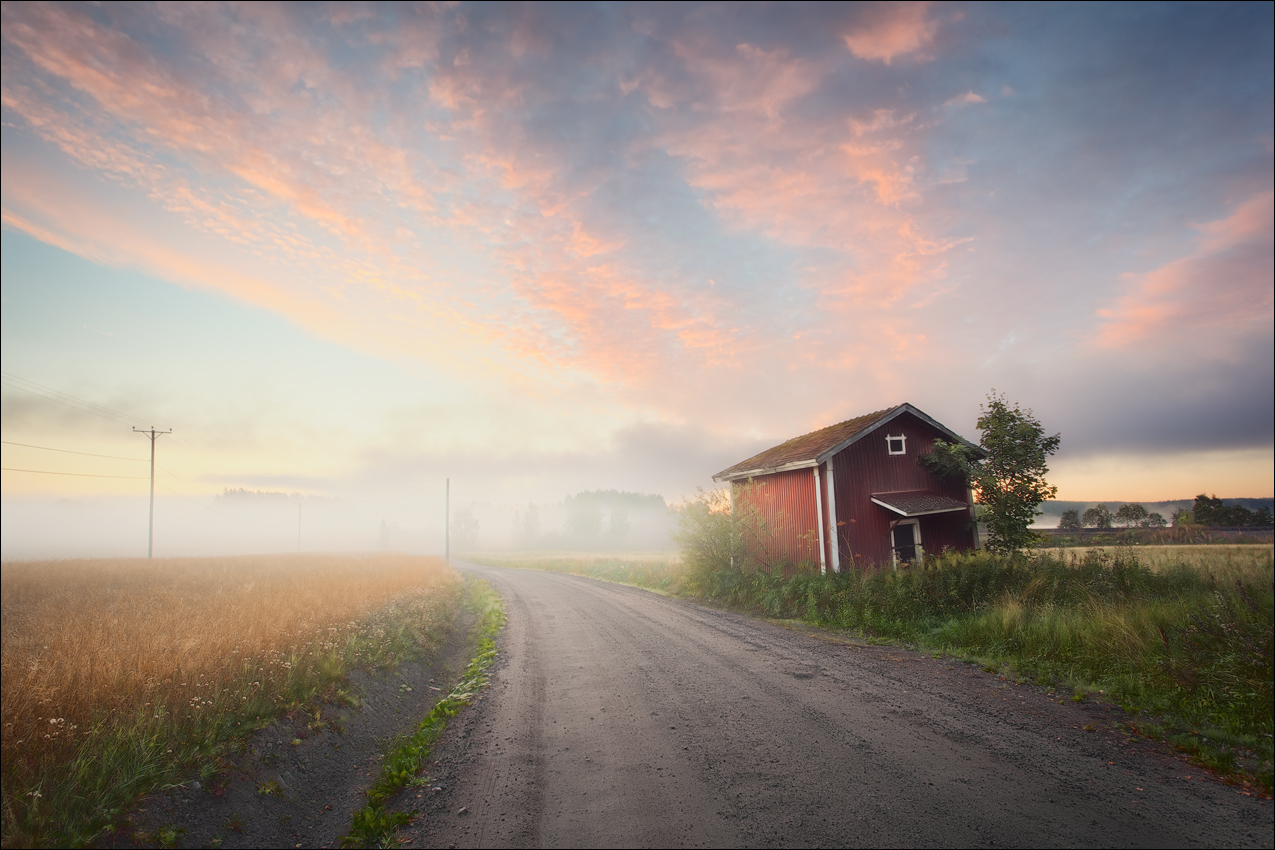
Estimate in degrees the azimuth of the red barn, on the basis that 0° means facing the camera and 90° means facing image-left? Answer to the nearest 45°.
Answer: approximately 315°

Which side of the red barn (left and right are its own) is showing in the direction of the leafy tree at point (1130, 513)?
left

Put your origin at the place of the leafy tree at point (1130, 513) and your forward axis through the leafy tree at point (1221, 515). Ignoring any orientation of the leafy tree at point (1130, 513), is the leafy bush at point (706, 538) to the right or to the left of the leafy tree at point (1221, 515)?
right

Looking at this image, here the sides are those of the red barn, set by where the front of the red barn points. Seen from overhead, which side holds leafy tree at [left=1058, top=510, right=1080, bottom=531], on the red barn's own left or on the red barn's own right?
on the red barn's own left

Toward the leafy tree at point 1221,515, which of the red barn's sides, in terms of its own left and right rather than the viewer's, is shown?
left
